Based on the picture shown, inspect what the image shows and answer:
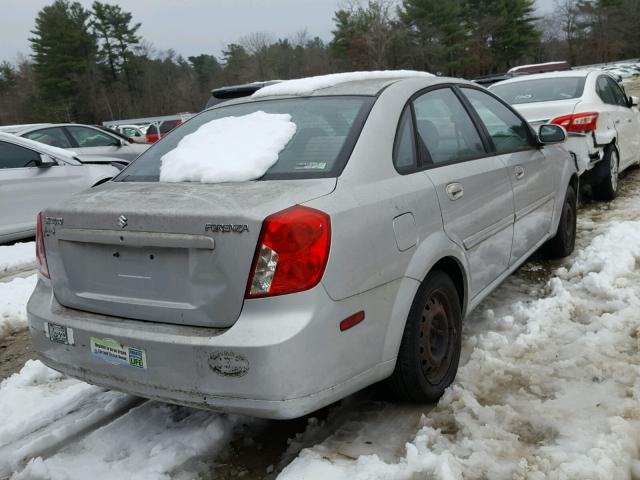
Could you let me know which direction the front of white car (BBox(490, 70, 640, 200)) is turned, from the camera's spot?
facing away from the viewer and to the right of the viewer

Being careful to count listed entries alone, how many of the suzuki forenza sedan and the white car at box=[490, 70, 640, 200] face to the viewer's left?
0

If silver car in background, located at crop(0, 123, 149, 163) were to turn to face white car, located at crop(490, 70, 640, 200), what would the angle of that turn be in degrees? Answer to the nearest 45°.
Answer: approximately 45° to its right

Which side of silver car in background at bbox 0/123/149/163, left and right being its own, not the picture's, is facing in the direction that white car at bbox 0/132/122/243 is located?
right

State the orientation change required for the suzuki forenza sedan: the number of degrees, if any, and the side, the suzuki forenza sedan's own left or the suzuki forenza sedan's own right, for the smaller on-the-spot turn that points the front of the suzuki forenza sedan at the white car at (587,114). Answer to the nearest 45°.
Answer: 0° — it already faces it

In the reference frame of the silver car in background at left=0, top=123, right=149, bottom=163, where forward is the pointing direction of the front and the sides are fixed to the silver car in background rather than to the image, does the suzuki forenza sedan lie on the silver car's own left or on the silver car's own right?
on the silver car's own right

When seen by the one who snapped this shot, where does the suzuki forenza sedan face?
facing away from the viewer and to the right of the viewer

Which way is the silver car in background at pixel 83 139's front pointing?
to the viewer's right

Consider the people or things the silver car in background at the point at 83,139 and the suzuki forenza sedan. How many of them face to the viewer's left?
0
